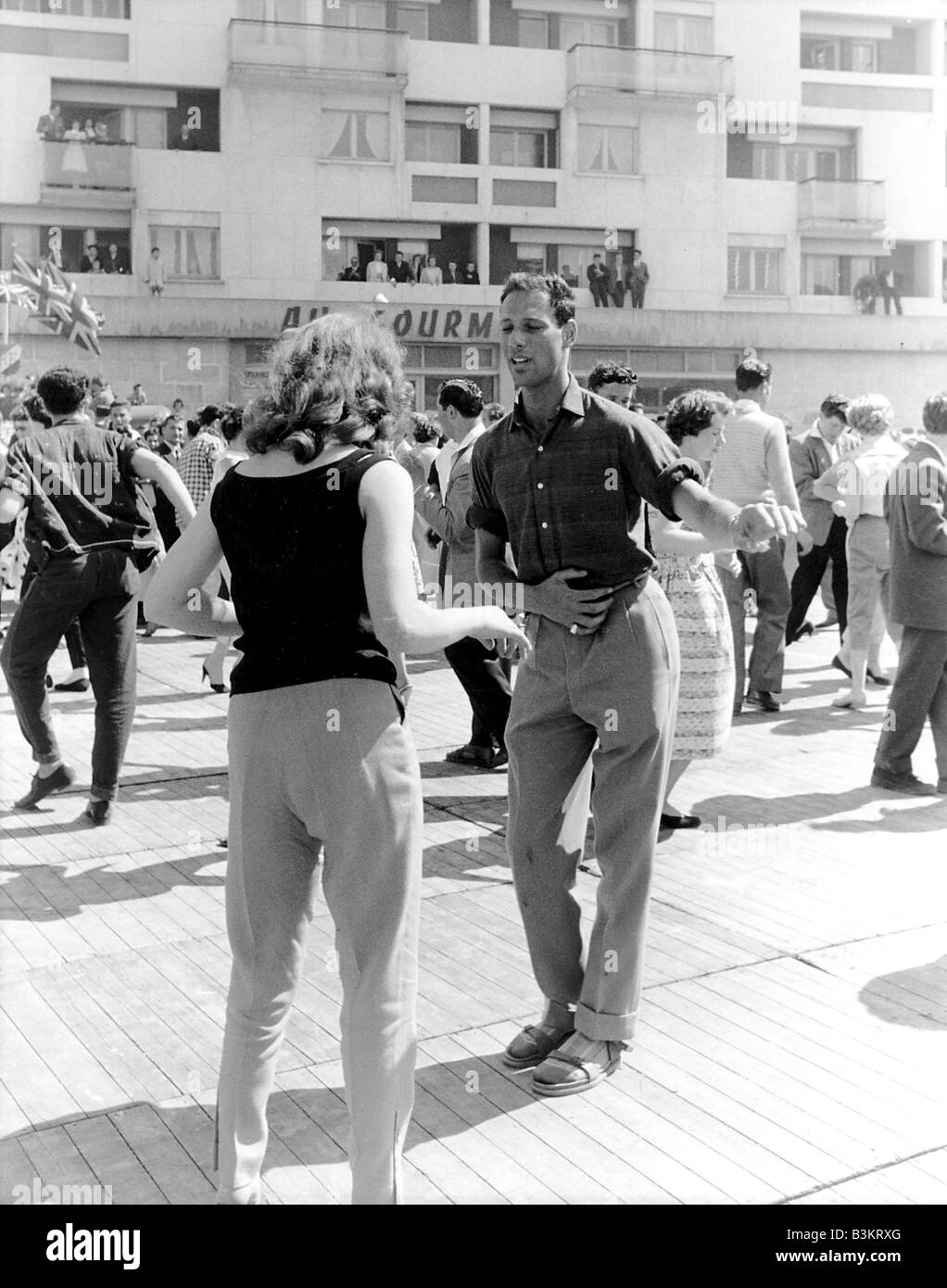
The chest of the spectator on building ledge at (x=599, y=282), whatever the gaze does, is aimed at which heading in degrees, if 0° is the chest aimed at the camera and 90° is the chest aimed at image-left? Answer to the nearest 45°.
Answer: approximately 0°

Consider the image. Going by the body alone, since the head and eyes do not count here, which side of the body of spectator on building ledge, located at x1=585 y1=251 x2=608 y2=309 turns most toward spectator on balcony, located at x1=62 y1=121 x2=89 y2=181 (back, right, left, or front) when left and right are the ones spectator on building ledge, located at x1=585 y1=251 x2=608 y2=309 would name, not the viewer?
right

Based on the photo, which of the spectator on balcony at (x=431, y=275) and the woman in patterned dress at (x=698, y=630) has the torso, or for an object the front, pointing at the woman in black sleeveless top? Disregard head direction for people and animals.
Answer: the spectator on balcony

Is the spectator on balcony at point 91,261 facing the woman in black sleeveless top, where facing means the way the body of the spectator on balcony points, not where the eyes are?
yes

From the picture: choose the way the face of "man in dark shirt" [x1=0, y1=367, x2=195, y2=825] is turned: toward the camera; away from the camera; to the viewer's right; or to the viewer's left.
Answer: away from the camera

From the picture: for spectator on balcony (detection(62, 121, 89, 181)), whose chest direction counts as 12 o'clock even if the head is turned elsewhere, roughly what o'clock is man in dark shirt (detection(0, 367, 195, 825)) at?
The man in dark shirt is roughly at 12 o'clock from the spectator on balcony.

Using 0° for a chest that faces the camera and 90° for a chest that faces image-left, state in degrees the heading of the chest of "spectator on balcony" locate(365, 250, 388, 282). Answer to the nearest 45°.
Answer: approximately 0°

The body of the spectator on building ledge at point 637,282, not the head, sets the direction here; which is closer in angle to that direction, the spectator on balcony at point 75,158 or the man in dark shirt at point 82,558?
the man in dark shirt
